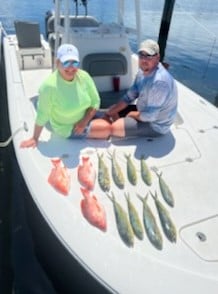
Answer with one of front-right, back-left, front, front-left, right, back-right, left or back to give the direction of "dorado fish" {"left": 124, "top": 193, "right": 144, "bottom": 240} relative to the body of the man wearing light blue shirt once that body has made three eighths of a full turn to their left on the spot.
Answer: right

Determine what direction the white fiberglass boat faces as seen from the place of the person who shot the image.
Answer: facing the viewer and to the right of the viewer

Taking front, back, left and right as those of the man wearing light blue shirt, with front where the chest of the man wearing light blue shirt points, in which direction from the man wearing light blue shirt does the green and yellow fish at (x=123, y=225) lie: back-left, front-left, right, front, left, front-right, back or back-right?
front-left

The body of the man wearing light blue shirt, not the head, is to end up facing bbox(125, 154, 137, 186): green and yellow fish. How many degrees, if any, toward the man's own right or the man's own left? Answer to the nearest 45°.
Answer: approximately 45° to the man's own left

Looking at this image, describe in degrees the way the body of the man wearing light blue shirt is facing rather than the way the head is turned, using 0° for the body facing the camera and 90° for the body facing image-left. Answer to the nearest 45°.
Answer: approximately 45°

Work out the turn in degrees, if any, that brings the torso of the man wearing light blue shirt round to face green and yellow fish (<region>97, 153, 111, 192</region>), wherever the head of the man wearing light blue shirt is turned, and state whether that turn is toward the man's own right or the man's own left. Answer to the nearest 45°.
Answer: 0° — they already face it
